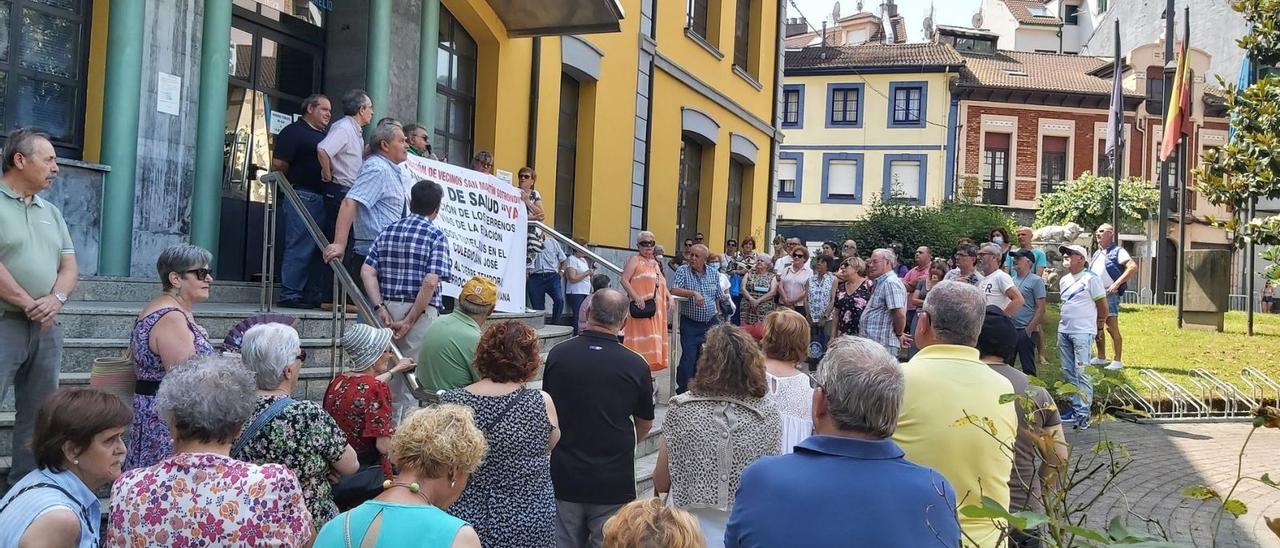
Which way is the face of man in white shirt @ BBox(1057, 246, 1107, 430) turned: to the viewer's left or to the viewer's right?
to the viewer's left

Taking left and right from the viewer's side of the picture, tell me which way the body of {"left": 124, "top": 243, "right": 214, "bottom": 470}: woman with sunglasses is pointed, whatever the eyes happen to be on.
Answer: facing to the right of the viewer

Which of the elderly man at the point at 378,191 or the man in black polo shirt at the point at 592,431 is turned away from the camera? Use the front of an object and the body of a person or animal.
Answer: the man in black polo shirt

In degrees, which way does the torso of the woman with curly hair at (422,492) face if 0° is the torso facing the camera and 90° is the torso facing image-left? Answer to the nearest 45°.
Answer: approximately 225°

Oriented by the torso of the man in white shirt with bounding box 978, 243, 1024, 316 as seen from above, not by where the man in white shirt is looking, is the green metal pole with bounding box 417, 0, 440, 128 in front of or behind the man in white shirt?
in front

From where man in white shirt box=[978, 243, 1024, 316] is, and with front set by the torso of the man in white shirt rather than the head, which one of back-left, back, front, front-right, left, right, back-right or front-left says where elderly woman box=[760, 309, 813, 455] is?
front-left

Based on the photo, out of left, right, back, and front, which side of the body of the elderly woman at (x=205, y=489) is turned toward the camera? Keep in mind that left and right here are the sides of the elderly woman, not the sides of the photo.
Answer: back

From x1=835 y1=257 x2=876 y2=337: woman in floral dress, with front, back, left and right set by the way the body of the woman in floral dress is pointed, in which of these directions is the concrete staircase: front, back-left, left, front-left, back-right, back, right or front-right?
front

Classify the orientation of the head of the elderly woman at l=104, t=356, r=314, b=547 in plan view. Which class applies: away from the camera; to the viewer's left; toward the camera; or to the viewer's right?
away from the camera

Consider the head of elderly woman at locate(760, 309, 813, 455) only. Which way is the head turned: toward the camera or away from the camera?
away from the camera

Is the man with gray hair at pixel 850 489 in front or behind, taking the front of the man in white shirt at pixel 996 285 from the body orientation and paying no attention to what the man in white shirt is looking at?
in front

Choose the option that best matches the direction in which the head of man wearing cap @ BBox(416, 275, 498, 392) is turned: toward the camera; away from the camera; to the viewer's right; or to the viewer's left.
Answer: away from the camera

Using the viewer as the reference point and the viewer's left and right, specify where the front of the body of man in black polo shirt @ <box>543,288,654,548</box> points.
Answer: facing away from the viewer
